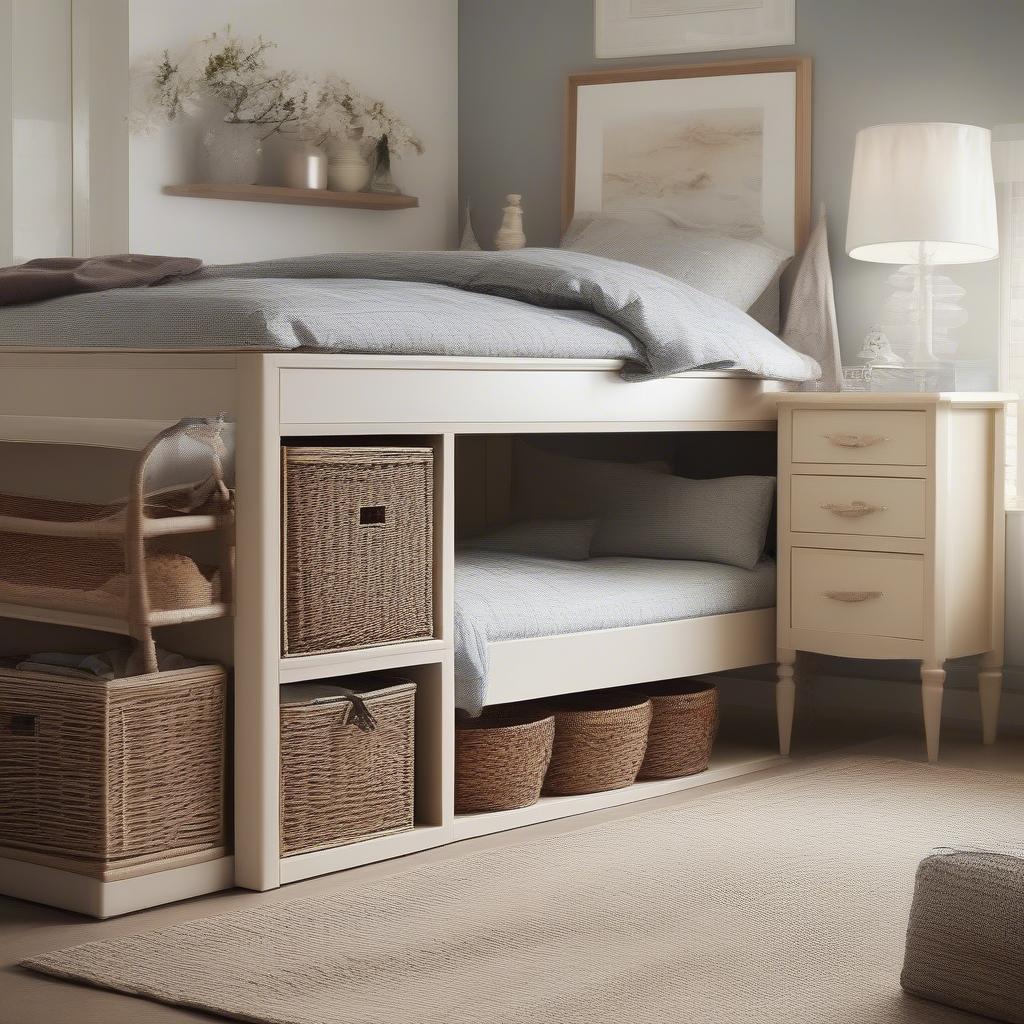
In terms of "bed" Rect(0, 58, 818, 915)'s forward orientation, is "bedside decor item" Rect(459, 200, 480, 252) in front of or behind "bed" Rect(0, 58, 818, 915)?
behind

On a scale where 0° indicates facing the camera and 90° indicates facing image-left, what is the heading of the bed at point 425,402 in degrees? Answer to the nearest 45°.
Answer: approximately 45°

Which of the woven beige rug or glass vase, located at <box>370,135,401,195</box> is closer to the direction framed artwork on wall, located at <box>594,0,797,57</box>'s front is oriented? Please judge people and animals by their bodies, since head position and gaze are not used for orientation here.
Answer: the woven beige rug

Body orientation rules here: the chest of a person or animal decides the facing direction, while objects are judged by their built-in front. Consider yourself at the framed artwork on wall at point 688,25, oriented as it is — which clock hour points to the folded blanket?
The folded blanket is roughly at 1 o'clock from the framed artwork on wall.

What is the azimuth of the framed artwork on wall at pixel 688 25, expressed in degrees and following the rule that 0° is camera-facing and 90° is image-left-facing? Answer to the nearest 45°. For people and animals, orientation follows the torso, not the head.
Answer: approximately 0°

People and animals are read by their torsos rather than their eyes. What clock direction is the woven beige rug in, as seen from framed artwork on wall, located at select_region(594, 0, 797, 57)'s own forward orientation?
The woven beige rug is roughly at 12 o'clock from the framed artwork on wall.
